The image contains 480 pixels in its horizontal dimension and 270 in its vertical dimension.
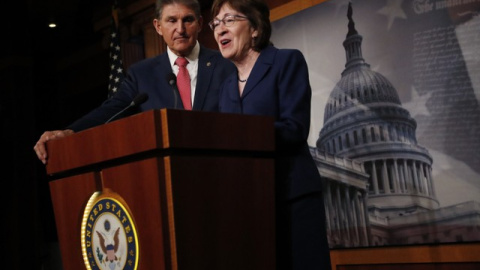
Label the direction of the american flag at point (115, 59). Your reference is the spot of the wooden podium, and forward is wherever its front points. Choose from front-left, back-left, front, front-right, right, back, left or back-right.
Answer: back-right

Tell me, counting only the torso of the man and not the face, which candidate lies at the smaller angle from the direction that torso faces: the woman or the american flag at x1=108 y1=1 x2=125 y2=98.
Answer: the woman

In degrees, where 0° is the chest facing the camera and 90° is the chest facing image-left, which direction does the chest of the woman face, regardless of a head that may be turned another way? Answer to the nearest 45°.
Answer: approximately 45°

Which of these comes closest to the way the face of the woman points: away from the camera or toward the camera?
toward the camera

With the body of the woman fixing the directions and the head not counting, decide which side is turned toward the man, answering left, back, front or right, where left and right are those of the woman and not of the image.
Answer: right

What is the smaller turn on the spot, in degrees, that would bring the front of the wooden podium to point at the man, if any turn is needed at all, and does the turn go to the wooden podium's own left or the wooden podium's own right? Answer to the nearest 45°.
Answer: approximately 135° to the wooden podium's own right

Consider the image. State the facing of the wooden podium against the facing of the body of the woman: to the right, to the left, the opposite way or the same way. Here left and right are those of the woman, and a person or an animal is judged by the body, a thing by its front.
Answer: the same way

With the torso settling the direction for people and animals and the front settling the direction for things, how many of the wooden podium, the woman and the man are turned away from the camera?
0

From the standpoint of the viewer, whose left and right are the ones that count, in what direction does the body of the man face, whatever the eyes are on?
facing the viewer

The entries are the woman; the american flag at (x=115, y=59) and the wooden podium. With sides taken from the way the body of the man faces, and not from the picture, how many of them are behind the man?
1

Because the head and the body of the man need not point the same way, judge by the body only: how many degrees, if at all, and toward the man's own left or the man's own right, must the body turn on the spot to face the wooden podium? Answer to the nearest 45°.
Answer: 0° — they already face it

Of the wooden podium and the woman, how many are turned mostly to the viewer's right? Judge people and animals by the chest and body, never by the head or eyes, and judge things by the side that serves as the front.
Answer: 0
